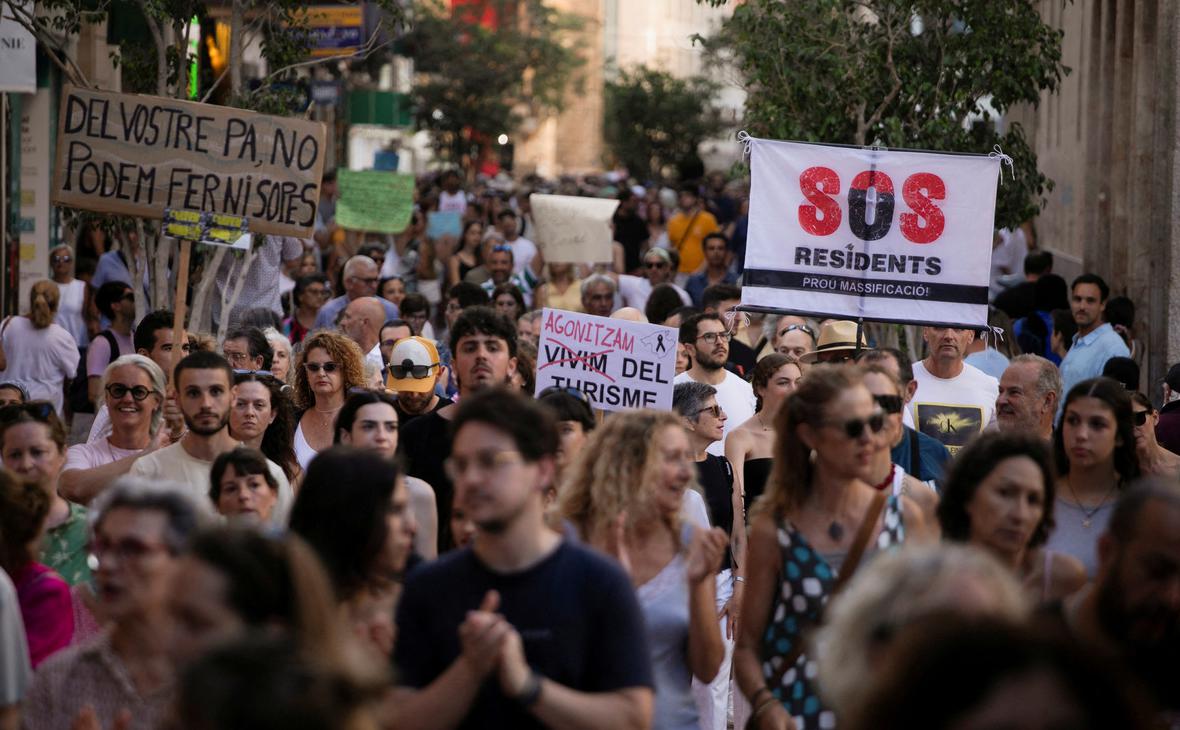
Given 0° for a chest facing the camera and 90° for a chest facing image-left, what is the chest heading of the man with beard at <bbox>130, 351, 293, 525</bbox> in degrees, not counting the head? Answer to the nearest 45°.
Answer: approximately 0°

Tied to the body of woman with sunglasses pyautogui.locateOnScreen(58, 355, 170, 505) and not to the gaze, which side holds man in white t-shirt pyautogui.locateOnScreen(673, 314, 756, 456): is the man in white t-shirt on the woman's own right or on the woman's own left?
on the woman's own left

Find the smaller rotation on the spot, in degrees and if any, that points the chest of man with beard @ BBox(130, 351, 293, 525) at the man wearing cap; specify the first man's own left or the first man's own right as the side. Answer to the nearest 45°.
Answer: approximately 135° to the first man's own left

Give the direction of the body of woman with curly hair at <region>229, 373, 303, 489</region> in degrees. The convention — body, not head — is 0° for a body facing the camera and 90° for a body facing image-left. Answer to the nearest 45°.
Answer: approximately 45°

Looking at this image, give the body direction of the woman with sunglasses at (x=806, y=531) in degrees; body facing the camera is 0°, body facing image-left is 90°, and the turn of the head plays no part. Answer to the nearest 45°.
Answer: approximately 315°

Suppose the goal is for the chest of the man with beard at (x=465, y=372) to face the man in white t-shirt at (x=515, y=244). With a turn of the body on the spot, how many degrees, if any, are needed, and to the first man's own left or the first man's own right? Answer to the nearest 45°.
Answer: approximately 180°

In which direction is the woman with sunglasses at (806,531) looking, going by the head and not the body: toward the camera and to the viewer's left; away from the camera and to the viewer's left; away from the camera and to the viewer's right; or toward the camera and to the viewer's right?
toward the camera and to the viewer's right

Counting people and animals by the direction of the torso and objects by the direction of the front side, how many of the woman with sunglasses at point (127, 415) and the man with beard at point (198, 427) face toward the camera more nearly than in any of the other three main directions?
2

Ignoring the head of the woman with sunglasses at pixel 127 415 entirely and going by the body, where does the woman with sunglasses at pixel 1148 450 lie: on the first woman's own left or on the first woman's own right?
on the first woman's own left

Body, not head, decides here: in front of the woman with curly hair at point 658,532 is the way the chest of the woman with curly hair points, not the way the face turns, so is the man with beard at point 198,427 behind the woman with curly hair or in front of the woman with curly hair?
behind
